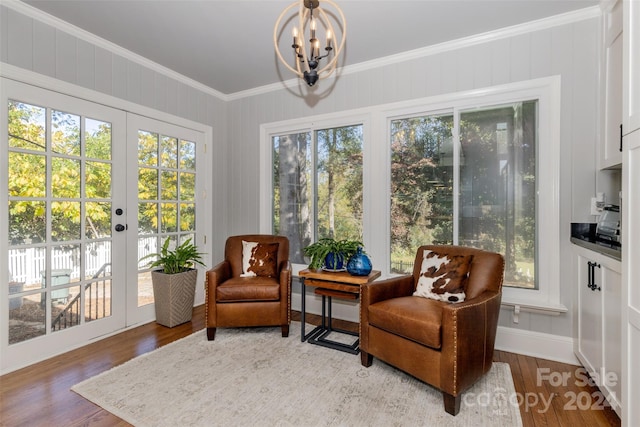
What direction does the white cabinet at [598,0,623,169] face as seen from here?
to the viewer's left

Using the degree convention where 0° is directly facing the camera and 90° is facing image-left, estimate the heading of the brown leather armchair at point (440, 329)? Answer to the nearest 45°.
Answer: approximately 45°

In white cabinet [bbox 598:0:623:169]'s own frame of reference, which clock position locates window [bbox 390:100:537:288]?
The window is roughly at 12 o'clock from the white cabinet.

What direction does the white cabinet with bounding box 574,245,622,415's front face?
to the viewer's left

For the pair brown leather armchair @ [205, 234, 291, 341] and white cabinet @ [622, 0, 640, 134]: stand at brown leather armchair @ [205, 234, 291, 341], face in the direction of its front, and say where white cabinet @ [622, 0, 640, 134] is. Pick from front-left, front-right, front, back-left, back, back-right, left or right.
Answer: front-left

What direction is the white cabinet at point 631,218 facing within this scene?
to the viewer's left

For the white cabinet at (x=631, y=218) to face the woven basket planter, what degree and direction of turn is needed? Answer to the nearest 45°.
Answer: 0° — it already faces it
